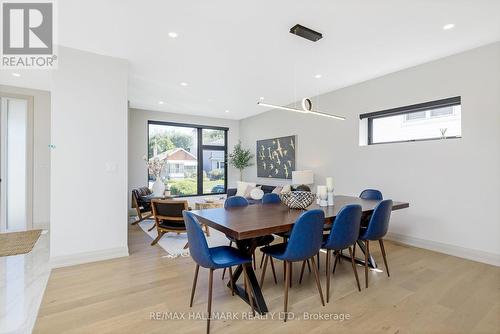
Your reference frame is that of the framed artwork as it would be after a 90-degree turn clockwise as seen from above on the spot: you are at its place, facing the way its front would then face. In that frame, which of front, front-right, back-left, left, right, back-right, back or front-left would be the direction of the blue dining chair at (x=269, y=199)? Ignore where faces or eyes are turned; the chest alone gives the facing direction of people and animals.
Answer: back-left

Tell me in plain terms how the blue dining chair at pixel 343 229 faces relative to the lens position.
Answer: facing away from the viewer and to the left of the viewer

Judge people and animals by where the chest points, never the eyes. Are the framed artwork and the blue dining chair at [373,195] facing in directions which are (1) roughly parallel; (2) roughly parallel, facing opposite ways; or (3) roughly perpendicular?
roughly parallel

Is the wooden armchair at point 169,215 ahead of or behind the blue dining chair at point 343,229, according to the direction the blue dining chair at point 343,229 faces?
ahead

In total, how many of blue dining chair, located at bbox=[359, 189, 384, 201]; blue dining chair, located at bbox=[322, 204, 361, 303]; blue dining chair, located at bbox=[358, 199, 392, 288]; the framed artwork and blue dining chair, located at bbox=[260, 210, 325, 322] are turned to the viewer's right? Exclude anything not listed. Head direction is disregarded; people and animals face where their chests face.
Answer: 0

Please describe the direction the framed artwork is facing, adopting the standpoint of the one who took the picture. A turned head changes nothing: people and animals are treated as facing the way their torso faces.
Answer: facing the viewer and to the left of the viewer

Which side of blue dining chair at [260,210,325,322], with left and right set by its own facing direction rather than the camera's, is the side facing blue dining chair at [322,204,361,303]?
right

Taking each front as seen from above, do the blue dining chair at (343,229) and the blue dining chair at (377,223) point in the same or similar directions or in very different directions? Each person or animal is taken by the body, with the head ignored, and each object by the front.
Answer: same or similar directions

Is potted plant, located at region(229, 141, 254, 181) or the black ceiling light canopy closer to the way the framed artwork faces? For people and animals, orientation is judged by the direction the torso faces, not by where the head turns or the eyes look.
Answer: the black ceiling light canopy

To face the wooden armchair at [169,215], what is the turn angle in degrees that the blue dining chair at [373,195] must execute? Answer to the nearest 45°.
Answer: approximately 45° to its right

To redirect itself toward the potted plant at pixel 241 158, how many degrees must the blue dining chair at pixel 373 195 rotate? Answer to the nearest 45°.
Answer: approximately 90° to its right

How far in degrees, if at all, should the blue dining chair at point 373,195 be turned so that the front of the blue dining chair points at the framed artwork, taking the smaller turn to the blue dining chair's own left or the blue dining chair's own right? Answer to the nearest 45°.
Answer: approximately 90° to the blue dining chair's own right

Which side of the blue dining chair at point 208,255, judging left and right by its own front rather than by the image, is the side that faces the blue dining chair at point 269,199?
front

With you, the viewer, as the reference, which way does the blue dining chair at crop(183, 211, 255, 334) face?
facing away from the viewer and to the right of the viewer

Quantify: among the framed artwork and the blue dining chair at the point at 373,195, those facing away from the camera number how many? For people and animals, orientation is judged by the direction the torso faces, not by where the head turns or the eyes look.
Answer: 0

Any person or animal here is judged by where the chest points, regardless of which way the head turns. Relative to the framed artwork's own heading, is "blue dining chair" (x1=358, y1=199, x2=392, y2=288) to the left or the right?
on its left

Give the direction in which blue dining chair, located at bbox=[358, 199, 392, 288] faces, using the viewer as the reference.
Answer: facing away from the viewer and to the left of the viewer

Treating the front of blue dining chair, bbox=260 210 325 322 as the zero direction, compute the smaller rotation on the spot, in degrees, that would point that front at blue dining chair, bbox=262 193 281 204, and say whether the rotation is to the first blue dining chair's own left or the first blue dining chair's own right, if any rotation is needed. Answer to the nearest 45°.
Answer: approximately 45° to the first blue dining chair's own right

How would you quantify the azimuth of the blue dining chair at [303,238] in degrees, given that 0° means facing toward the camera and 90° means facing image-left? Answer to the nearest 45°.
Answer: approximately 135°
